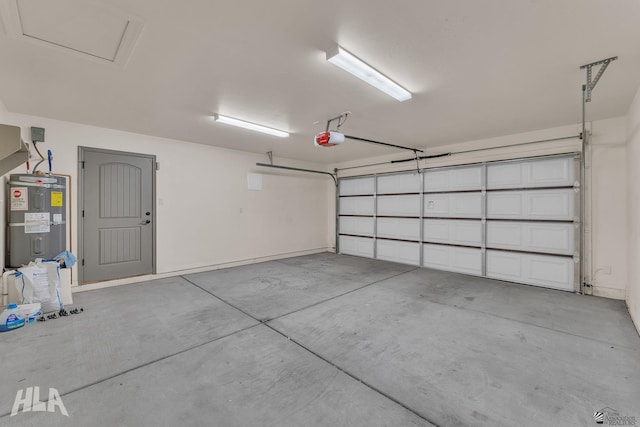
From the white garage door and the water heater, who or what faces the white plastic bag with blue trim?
the water heater

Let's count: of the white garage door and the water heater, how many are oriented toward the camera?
1

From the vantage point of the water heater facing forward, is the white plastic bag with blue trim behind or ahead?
ahead

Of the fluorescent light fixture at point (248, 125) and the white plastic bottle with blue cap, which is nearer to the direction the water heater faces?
the white plastic bottle with blue cap

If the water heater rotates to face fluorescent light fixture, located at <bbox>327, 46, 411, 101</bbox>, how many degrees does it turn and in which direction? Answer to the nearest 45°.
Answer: approximately 45° to its left

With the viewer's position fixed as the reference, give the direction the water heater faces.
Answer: facing the viewer
